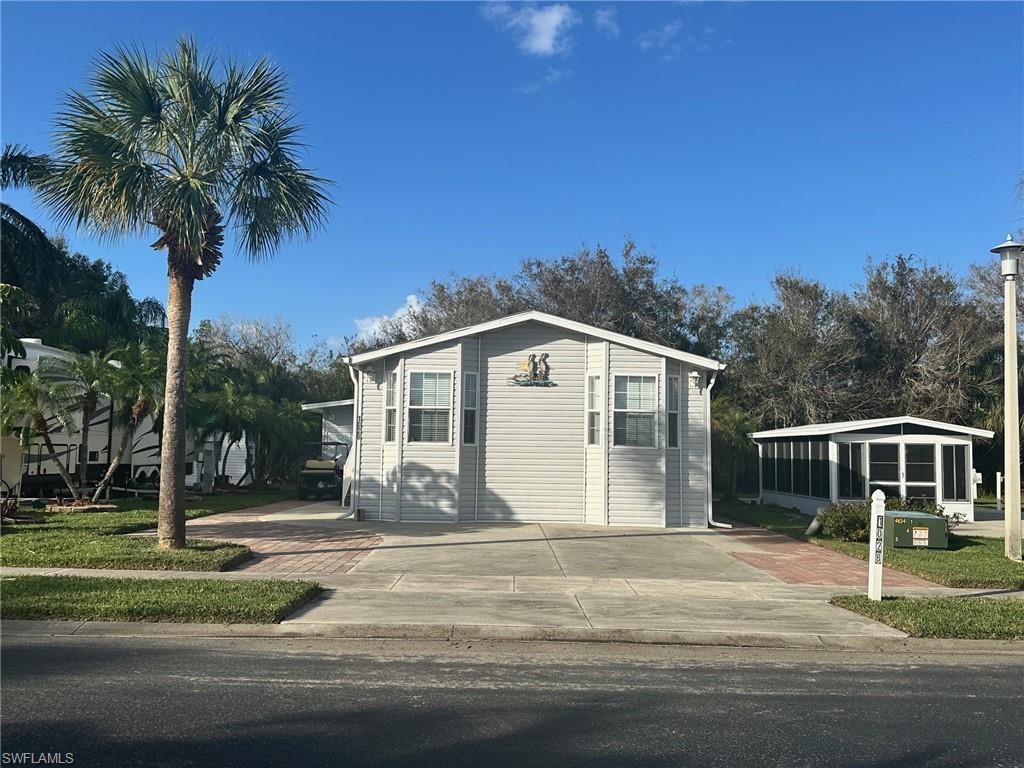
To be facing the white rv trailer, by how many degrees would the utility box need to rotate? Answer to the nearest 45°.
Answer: approximately 90° to its right

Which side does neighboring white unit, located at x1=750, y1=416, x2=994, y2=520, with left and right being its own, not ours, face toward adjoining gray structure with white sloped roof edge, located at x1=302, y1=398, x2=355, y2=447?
right

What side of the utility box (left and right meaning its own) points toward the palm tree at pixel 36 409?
right

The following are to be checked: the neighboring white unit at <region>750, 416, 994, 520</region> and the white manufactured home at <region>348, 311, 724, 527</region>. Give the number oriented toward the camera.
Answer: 2

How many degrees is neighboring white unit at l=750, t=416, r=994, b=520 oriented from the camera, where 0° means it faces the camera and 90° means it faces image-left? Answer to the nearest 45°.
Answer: approximately 0°
